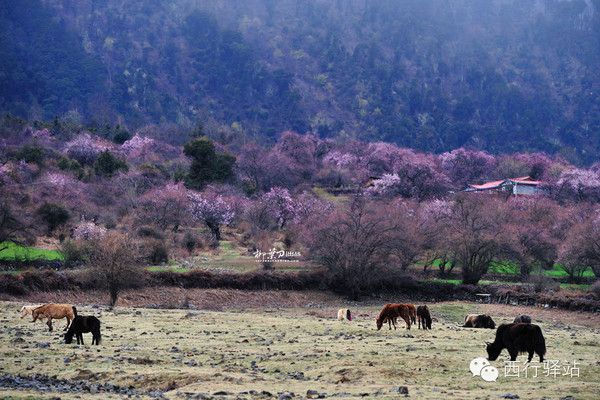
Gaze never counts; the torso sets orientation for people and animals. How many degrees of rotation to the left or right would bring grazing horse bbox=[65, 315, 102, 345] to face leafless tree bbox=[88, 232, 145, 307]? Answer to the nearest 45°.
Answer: approximately 90° to its right

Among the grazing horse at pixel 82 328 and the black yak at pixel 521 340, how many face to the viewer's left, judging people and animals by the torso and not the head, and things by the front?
2

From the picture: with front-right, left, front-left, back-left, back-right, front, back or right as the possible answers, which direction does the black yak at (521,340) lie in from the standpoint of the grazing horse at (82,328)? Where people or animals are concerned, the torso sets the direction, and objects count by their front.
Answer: back-left

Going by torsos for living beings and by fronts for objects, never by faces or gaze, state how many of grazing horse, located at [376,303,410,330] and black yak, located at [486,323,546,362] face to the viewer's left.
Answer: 2

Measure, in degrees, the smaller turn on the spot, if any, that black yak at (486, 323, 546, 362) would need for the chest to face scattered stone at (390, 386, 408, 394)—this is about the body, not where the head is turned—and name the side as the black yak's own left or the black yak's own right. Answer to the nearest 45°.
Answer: approximately 45° to the black yak's own left

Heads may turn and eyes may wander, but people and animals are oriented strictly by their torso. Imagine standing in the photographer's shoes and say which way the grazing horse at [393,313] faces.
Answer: facing to the left of the viewer

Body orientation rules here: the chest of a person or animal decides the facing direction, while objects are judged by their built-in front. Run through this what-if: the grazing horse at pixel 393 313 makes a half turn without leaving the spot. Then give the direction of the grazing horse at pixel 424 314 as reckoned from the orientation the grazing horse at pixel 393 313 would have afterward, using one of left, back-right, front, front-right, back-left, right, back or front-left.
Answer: front

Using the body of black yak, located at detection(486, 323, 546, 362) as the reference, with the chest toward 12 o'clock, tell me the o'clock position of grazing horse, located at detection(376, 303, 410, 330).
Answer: The grazing horse is roughly at 2 o'clock from the black yak.

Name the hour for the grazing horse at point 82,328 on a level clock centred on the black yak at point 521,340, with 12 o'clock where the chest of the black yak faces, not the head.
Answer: The grazing horse is roughly at 12 o'clock from the black yak.

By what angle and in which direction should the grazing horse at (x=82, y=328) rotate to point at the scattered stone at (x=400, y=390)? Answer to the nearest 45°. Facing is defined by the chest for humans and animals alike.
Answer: approximately 135° to its left

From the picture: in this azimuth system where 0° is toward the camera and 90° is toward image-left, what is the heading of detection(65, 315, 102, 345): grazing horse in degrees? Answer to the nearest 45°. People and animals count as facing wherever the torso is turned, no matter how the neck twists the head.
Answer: approximately 90°

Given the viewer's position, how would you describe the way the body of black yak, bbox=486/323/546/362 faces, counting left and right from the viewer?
facing to the left of the viewer
